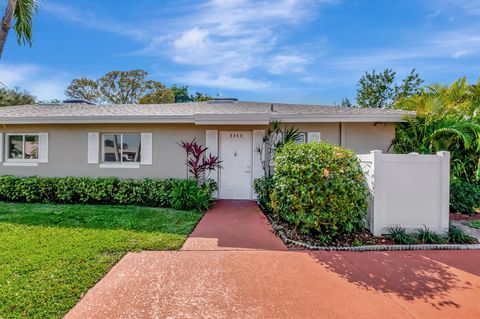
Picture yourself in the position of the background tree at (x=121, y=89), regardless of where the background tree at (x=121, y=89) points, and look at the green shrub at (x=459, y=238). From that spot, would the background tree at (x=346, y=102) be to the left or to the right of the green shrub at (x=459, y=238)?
left

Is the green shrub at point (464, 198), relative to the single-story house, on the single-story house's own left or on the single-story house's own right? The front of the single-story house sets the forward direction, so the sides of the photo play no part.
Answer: on the single-story house's own left

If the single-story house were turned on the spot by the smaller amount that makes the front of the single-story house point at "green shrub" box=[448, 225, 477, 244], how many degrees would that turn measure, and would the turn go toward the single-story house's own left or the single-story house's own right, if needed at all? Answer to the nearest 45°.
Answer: approximately 45° to the single-story house's own left

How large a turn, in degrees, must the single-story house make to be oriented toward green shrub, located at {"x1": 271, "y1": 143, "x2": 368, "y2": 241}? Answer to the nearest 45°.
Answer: approximately 45° to its left

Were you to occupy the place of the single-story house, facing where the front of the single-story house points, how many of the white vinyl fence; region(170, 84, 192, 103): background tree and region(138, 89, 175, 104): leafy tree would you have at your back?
2

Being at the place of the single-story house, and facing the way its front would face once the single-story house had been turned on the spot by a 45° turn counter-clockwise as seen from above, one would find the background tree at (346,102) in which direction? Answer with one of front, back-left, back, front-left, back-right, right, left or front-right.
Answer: left

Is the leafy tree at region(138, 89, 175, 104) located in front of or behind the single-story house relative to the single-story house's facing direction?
behind

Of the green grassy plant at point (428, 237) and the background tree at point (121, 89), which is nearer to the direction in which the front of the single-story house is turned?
the green grassy plant

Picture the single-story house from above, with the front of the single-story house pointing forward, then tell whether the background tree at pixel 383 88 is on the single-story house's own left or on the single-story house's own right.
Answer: on the single-story house's own left

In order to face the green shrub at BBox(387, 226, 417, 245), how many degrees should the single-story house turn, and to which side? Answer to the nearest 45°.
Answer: approximately 45° to its left

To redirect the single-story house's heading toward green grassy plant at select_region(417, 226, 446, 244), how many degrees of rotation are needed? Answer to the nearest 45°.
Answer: approximately 45° to its left

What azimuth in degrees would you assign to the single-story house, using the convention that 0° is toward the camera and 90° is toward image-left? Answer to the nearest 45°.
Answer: approximately 0°

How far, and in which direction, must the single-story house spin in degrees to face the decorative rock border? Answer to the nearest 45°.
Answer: approximately 45° to its left

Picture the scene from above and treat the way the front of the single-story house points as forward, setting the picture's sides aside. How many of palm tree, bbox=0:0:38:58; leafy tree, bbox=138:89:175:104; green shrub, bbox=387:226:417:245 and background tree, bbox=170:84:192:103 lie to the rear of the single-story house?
2
